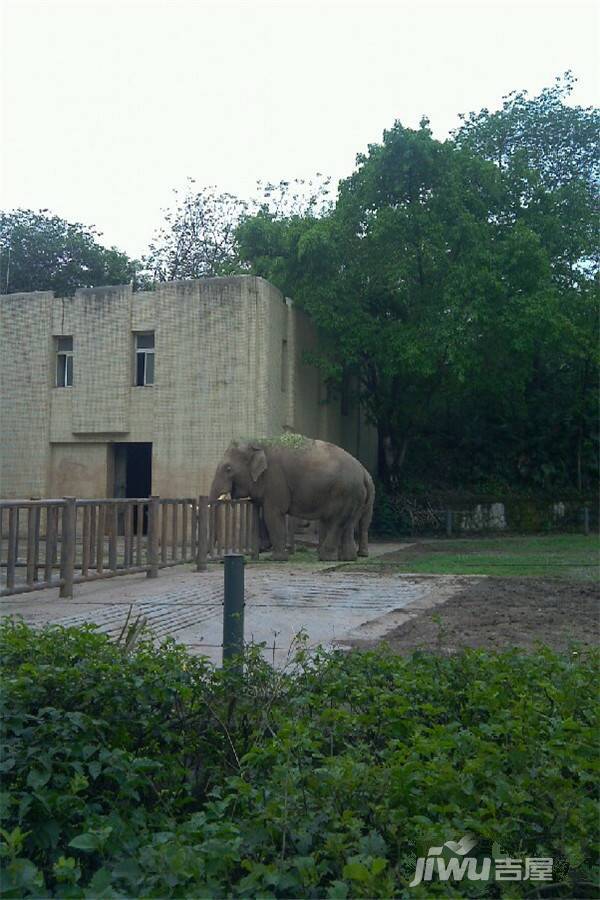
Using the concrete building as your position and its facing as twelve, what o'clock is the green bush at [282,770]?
The green bush is roughly at 12 o'clock from the concrete building.

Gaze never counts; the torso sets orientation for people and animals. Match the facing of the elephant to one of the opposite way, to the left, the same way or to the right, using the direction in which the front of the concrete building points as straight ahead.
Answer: to the right

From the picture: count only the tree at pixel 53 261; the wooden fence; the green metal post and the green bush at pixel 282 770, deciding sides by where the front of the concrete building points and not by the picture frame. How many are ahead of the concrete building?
3

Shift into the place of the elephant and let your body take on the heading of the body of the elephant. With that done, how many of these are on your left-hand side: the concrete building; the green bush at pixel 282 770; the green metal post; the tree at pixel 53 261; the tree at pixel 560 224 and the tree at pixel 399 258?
2

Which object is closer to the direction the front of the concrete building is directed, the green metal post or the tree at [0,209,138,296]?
the green metal post

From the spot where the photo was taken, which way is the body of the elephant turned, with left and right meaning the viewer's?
facing to the left of the viewer

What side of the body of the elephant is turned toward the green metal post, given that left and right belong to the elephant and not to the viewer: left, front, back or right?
left

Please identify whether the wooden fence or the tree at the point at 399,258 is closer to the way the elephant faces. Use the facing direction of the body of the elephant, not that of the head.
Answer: the wooden fence

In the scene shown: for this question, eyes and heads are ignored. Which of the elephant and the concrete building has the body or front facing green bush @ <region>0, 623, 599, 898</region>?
the concrete building

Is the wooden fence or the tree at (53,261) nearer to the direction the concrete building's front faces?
the wooden fence

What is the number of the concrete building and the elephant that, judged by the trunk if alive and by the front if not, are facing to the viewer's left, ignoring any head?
1

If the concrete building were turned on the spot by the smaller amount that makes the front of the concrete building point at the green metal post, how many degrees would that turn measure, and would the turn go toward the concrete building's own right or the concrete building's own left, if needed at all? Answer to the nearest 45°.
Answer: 0° — it already faces it

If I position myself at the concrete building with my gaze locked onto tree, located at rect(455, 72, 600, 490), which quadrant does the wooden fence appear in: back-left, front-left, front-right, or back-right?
back-right

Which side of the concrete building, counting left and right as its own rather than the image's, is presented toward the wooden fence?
front

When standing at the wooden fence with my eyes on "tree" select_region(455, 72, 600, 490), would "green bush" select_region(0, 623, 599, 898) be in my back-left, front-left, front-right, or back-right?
back-right

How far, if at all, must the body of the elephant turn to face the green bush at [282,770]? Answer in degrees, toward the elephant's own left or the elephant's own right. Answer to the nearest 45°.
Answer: approximately 90° to the elephant's own left

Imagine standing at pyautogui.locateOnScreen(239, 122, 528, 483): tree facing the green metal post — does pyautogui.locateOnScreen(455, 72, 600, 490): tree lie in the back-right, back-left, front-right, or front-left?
back-left
